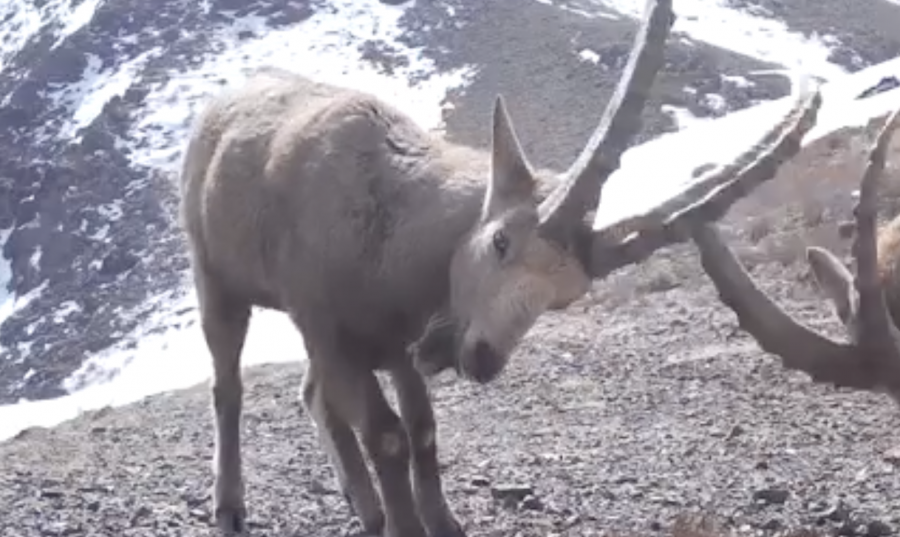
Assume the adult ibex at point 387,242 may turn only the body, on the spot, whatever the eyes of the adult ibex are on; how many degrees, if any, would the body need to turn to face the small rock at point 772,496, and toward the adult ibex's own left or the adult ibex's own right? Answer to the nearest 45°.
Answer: approximately 45° to the adult ibex's own left

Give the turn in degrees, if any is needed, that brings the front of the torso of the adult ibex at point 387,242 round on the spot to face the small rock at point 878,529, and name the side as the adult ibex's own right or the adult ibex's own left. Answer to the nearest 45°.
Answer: approximately 45° to the adult ibex's own left

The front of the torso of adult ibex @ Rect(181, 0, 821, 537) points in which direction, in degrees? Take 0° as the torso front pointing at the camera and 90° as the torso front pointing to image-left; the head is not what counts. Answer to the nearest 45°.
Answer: approximately 315°

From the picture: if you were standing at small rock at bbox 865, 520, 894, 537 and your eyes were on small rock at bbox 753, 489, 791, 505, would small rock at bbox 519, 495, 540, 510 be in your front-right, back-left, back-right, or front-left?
front-left
